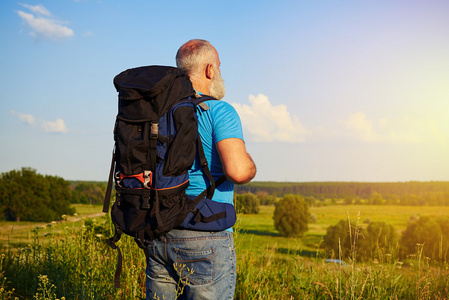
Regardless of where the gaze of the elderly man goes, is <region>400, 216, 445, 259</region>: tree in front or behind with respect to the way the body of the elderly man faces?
in front

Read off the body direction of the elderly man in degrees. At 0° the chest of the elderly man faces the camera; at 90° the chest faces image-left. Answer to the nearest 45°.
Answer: approximately 225°

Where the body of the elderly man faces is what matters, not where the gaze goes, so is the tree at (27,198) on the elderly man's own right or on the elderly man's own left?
on the elderly man's own left

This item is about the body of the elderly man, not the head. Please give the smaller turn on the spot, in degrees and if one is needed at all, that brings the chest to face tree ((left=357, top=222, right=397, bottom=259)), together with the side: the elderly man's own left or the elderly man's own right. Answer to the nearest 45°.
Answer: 0° — they already face it

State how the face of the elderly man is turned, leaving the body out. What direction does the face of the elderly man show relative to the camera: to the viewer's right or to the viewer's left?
to the viewer's right
